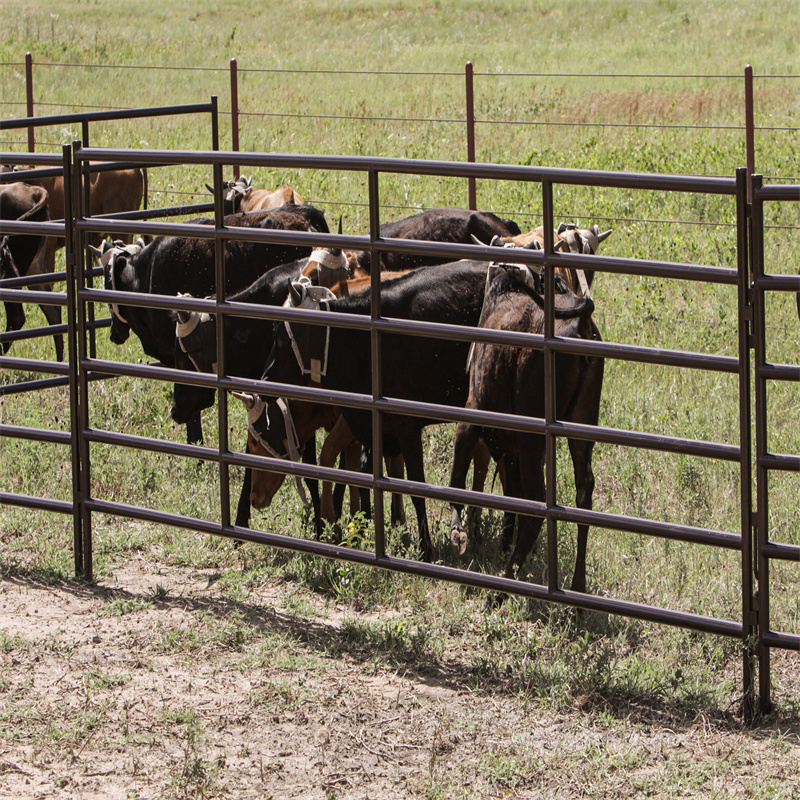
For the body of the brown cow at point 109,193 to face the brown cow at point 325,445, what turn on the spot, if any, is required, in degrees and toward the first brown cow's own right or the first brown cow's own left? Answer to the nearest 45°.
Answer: approximately 90° to the first brown cow's own left

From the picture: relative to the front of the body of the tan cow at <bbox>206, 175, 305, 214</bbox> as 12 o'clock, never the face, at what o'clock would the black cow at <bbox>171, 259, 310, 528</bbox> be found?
The black cow is roughly at 9 o'clock from the tan cow.

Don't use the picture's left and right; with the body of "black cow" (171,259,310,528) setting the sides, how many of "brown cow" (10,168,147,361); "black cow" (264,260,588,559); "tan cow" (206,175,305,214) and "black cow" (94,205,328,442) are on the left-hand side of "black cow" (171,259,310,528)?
1

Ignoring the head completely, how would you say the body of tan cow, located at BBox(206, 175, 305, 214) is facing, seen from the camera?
to the viewer's left

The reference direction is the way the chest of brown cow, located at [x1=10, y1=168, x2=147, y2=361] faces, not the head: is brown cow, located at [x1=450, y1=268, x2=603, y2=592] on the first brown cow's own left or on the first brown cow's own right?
on the first brown cow's own left

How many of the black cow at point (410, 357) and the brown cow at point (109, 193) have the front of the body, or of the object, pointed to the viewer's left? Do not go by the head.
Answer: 2

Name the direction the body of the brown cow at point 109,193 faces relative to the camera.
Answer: to the viewer's left

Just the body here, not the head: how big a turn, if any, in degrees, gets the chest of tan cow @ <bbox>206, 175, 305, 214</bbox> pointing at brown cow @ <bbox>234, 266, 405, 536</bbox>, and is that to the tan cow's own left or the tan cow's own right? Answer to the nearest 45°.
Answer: approximately 90° to the tan cow's own left

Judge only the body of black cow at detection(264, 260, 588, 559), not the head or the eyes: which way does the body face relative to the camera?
to the viewer's left
